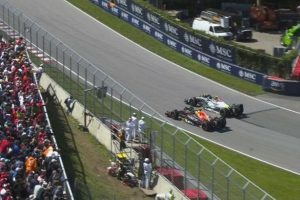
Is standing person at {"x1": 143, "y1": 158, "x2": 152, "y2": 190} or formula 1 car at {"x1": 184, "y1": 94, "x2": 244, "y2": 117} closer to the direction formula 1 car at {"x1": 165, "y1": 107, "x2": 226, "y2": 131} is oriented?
the formula 1 car

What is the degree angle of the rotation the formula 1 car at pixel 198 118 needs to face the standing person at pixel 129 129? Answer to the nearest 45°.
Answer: approximately 90° to its left

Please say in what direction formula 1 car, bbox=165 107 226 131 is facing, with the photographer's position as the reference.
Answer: facing away from the viewer and to the left of the viewer

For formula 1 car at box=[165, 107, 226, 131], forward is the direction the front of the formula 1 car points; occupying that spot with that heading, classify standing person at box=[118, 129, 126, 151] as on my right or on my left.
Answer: on my left

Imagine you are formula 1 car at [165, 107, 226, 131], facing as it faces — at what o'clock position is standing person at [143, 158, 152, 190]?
The standing person is roughly at 8 o'clock from the formula 1 car.

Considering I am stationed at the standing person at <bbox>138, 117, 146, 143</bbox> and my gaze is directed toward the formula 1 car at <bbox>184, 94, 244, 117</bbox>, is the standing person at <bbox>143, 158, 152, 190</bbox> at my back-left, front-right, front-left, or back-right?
back-right

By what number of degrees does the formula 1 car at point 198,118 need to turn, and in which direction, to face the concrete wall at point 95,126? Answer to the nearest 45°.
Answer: approximately 90° to its left
